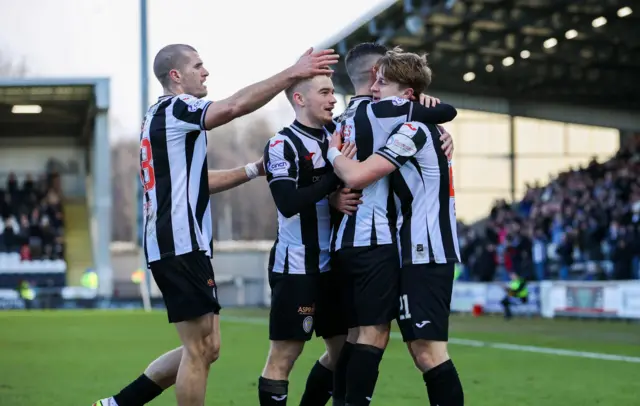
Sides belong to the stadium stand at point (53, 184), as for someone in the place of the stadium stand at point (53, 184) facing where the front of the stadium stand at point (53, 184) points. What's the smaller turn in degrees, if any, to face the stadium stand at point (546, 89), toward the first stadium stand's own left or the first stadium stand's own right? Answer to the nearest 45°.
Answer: approximately 45° to the first stadium stand's own left

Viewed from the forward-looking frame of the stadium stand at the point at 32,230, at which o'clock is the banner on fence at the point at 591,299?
The banner on fence is roughly at 11 o'clock from the stadium stand.

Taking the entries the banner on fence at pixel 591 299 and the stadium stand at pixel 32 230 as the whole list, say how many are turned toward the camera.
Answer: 2

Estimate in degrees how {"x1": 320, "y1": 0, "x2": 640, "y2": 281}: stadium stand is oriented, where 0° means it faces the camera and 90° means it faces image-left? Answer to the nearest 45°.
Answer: approximately 45°

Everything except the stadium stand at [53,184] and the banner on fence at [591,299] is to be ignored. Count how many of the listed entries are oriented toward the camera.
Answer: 2

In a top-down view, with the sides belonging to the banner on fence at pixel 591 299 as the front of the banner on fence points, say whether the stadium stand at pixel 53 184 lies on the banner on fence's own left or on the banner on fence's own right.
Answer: on the banner on fence's own right

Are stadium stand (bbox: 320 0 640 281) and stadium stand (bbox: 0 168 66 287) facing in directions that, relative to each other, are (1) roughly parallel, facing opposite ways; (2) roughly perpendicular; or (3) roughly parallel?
roughly perpendicular

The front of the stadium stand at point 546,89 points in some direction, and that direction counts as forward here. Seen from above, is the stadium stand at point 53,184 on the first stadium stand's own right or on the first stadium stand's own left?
on the first stadium stand's own right

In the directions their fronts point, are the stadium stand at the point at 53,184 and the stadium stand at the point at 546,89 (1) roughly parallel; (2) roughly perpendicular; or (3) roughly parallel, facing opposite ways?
roughly perpendicular

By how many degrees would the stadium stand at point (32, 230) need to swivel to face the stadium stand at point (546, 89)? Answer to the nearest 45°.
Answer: approximately 45° to its left
